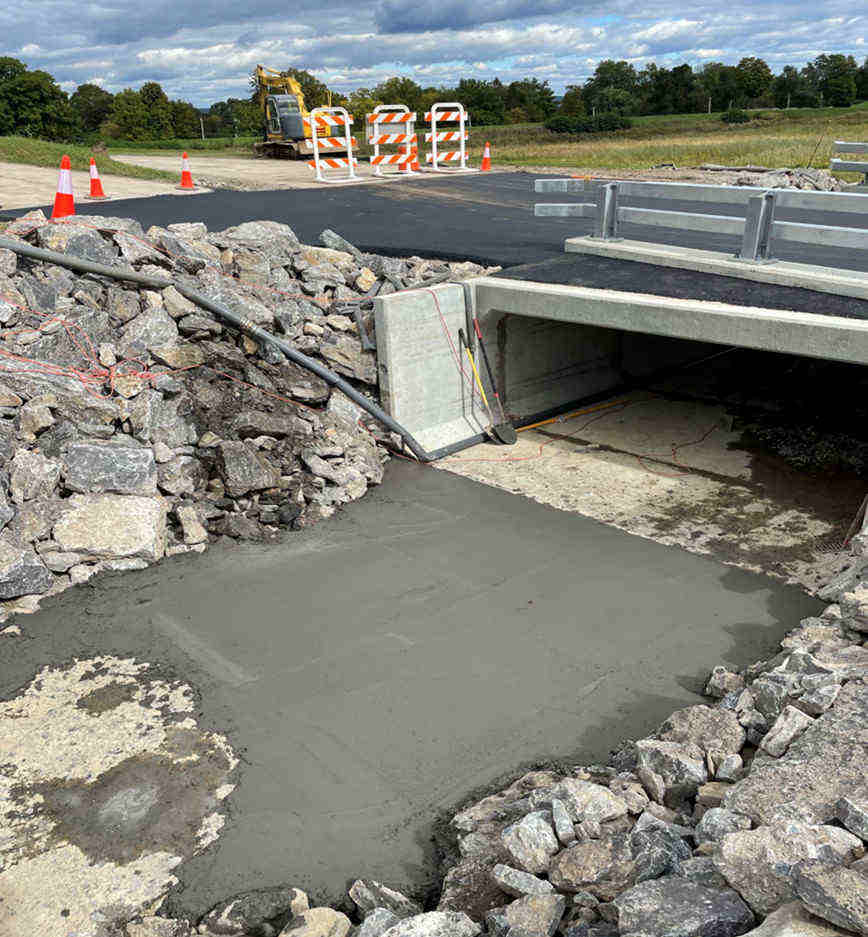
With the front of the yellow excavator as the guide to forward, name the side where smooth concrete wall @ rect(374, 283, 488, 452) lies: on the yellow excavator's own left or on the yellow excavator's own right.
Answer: on the yellow excavator's own left

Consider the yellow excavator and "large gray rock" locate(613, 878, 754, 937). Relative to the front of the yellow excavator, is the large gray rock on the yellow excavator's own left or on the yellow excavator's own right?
on the yellow excavator's own left

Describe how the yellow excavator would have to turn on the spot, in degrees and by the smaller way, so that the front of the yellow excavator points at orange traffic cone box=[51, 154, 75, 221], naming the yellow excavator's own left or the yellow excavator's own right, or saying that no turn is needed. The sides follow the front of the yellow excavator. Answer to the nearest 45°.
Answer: approximately 45° to the yellow excavator's own left

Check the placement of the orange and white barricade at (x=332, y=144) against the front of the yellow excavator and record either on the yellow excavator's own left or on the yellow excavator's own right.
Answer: on the yellow excavator's own left

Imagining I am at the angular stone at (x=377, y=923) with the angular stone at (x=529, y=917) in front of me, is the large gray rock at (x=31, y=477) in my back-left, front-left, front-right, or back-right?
back-left

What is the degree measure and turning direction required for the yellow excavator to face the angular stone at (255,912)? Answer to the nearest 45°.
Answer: approximately 45° to its left

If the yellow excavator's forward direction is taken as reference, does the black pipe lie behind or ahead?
ahead

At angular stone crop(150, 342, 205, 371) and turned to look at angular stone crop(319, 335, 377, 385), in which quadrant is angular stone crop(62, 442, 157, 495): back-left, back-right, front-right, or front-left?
back-right

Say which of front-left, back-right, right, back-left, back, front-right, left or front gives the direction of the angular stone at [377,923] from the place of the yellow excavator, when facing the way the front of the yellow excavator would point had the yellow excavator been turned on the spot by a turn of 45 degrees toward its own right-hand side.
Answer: left

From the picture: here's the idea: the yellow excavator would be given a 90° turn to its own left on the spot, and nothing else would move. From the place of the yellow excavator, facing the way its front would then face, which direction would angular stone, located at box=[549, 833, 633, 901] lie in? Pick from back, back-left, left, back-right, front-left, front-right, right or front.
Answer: front-right

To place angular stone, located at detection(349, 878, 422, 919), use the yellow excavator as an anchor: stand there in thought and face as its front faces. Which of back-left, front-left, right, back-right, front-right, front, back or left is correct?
front-left

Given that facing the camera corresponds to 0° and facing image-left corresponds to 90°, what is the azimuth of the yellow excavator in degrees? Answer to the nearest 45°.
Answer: approximately 45°

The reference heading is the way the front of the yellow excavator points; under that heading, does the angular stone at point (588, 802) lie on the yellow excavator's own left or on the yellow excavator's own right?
on the yellow excavator's own left
